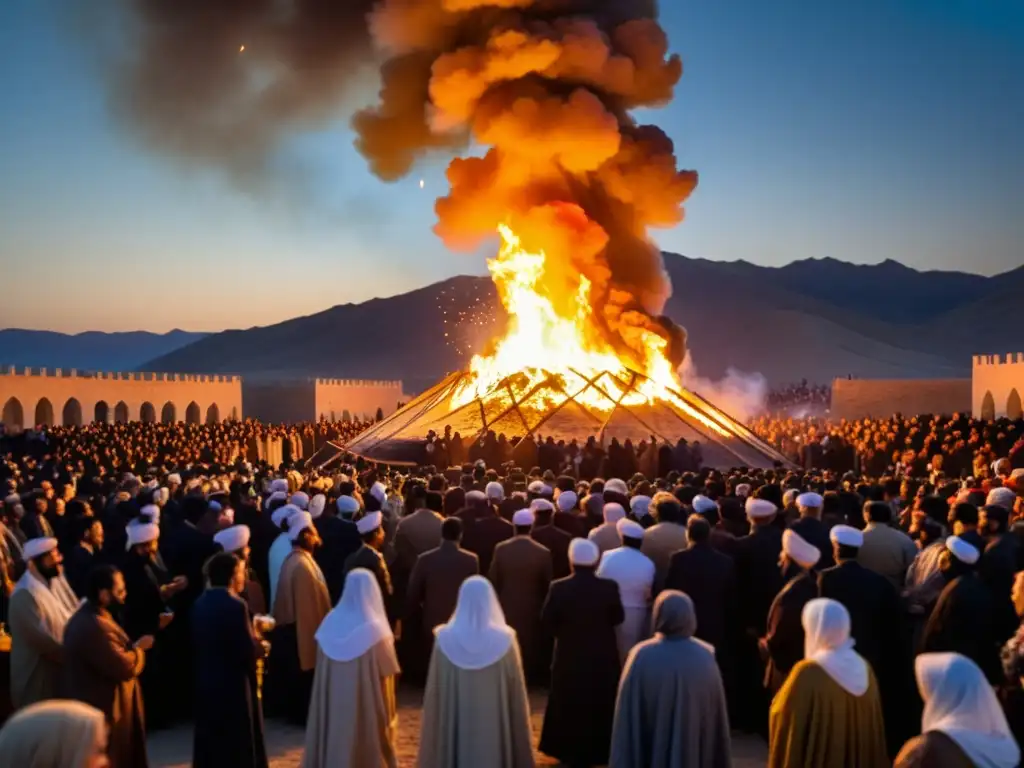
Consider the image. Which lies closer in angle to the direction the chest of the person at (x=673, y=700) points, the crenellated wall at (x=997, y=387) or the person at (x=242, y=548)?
the crenellated wall

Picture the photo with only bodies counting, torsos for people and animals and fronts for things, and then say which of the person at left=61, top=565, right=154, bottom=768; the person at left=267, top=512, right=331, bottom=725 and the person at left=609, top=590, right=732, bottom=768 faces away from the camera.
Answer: the person at left=609, top=590, right=732, bottom=768

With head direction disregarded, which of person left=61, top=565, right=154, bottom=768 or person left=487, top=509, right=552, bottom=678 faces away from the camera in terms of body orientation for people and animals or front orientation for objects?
person left=487, top=509, right=552, bottom=678

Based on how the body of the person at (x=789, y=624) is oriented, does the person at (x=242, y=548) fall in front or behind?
in front

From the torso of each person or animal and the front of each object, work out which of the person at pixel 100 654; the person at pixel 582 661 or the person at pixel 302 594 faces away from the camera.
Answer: the person at pixel 582 661

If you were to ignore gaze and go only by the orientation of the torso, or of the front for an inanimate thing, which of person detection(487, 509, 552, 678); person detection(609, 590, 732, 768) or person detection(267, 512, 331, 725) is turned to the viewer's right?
person detection(267, 512, 331, 725)

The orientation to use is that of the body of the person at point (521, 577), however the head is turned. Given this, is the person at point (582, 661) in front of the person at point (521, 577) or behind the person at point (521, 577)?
behind

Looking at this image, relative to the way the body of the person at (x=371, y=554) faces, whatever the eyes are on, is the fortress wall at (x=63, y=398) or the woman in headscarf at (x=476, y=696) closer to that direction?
the fortress wall

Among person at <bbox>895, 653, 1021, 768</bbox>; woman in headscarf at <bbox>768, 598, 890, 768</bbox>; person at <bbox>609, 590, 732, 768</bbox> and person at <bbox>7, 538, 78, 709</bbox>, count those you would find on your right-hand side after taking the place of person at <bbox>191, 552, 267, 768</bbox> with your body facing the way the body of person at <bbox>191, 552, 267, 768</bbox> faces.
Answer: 3

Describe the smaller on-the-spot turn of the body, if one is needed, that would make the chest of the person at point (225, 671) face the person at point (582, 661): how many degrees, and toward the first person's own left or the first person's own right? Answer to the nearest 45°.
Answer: approximately 45° to the first person's own right

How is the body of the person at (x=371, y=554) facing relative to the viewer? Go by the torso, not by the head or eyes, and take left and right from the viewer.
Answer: facing away from the viewer and to the right of the viewer

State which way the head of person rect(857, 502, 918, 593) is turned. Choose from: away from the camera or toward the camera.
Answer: away from the camera
